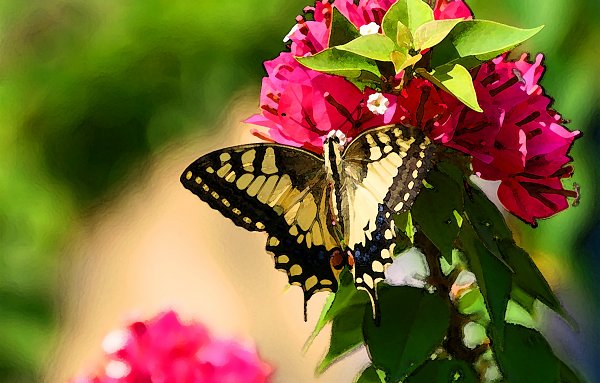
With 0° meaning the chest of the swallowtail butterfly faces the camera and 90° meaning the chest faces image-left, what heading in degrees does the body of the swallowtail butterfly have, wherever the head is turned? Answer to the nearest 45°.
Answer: approximately 180°
